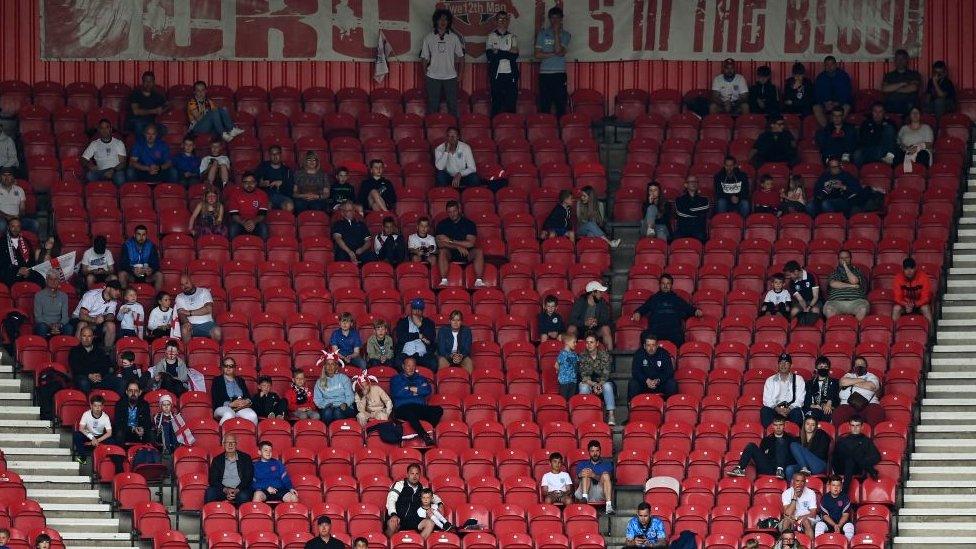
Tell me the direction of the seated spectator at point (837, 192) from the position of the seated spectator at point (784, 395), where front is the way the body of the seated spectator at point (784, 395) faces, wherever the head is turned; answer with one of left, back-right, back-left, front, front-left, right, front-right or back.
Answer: back

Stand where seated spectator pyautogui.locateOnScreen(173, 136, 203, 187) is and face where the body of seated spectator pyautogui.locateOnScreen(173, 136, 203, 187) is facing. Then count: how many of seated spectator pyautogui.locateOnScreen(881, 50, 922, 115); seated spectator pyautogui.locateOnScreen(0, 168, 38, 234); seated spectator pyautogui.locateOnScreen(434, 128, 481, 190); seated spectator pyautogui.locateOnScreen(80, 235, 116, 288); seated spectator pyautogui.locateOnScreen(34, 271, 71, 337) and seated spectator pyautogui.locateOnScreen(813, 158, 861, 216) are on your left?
3

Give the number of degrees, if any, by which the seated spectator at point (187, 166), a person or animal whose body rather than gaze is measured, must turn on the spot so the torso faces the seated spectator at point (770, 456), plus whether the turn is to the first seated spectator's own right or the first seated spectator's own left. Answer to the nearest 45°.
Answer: approximately 45° to the first seated spectator's own left

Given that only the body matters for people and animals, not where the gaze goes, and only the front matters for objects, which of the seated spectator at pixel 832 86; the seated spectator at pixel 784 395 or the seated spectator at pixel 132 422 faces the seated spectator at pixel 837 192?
the seated spectator at pixel 832 86

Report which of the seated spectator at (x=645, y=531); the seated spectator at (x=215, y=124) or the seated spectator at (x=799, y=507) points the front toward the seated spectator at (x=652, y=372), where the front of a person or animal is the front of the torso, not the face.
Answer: the seated spectator at (x=215, y=124)

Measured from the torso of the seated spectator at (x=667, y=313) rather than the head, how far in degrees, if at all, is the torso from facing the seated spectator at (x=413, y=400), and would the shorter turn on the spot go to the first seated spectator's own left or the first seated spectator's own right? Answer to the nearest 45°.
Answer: approximately 45° to the first seated spectator's own right

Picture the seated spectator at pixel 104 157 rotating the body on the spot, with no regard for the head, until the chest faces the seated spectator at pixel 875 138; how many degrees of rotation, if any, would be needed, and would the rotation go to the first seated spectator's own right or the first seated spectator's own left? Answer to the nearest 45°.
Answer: approximately 90° to the first seated spectator's own left

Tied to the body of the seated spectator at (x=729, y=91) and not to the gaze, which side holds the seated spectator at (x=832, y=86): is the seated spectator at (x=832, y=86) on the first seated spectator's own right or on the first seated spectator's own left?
on the first seated spectator's own left

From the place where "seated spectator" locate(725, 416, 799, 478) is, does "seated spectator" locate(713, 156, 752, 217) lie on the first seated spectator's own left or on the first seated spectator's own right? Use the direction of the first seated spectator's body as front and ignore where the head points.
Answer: on the first seated spectator's own right

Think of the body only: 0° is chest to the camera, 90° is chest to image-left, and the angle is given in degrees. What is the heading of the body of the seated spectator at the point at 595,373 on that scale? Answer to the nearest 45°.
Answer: approximately 0°
